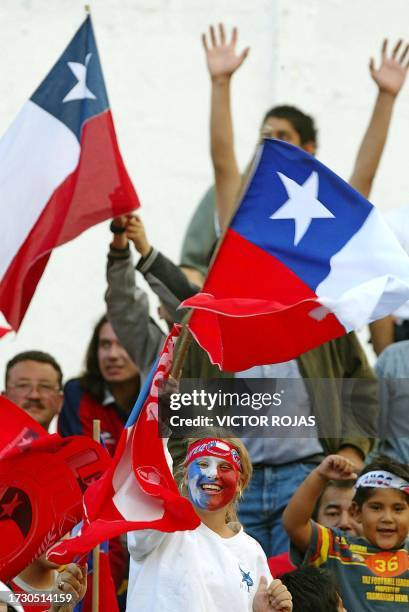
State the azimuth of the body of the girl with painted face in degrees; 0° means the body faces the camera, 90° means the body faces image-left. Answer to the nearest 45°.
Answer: approximately 0°
